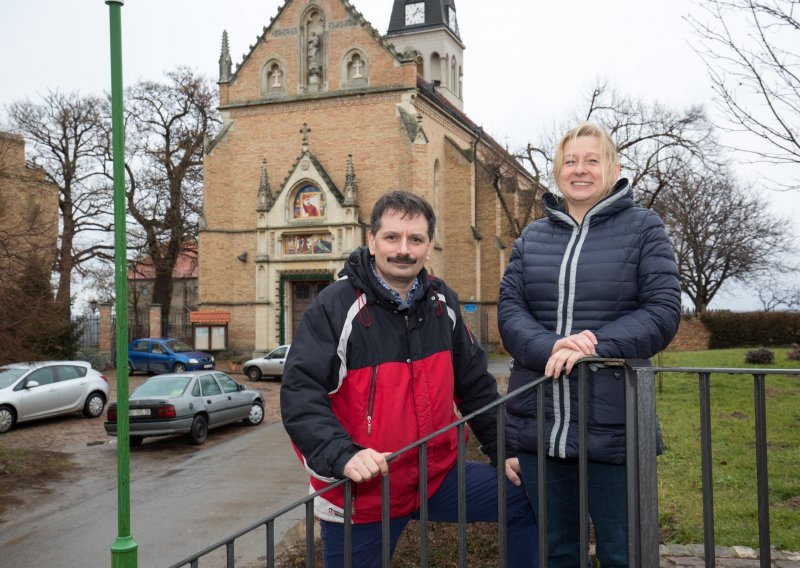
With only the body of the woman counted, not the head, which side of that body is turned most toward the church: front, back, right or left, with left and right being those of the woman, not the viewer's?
back

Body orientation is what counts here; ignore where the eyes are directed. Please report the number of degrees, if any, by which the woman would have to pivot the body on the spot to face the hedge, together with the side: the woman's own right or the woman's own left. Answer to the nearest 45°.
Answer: approximately 180°

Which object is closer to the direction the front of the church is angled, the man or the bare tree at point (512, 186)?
the man

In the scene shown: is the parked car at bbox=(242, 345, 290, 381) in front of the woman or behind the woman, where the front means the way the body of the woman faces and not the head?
behind

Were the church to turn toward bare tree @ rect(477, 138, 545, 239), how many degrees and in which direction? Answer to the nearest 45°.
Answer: approximately 135° to its left

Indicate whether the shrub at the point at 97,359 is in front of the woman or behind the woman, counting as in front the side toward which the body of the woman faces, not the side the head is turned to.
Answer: behind

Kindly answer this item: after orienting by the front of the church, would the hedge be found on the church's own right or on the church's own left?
on the church's own left

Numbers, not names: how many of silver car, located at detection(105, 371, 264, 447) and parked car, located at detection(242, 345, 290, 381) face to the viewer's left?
1

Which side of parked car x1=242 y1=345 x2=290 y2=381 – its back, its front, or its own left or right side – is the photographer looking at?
left

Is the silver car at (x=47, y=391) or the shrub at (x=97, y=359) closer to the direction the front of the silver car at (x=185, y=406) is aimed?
the shrub

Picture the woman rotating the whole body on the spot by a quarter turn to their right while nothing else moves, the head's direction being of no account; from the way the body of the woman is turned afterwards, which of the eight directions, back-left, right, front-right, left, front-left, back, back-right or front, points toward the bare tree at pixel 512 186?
right

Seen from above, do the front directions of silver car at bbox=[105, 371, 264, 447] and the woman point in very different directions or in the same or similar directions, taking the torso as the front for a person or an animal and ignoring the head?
very different directions

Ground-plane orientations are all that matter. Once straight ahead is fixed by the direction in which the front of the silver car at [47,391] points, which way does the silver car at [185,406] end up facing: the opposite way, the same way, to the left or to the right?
the opposite way
